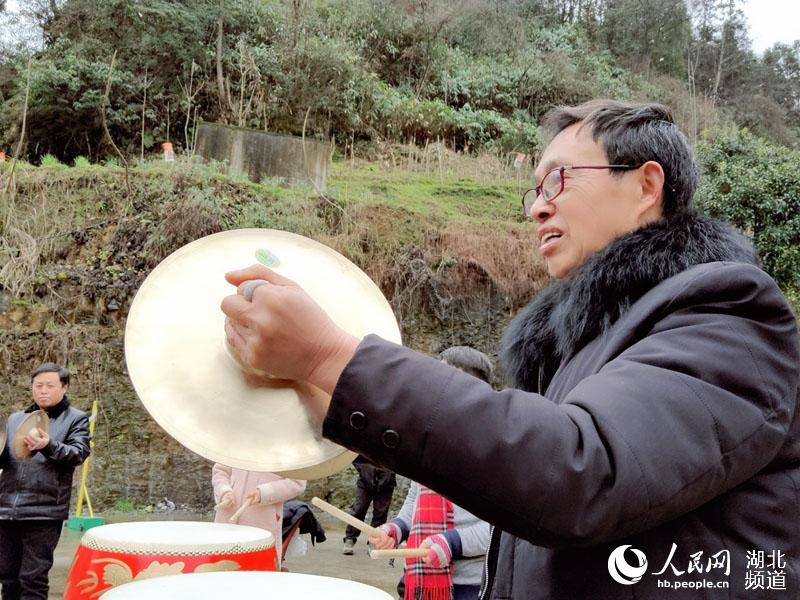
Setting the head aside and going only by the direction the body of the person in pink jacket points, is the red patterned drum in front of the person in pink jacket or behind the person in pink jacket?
in front

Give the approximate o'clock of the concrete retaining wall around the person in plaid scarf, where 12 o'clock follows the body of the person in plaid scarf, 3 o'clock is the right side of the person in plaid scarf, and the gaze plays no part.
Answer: The concrete retaining wall is roughly at 4 o'clock from the person in plaid scarf.

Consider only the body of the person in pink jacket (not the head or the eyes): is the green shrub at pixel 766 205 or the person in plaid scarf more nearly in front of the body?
the person in plaid scarf

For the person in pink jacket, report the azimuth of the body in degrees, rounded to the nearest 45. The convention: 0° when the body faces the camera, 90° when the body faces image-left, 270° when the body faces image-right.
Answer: approximately 45°

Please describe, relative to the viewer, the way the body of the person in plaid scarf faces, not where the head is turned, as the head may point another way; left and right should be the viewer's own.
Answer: facing the viewer and to the left of the viewer

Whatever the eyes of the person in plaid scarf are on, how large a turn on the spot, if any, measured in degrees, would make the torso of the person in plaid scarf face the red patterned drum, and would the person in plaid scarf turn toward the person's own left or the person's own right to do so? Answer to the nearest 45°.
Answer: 0° — they already face it

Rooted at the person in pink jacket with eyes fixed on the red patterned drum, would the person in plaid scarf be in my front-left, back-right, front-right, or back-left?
front-left

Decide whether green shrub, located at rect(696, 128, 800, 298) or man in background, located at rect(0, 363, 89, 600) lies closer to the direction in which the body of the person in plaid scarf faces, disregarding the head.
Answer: the man in background

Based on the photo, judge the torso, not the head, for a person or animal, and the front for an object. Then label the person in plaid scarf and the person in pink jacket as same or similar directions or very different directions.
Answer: same or similar directions

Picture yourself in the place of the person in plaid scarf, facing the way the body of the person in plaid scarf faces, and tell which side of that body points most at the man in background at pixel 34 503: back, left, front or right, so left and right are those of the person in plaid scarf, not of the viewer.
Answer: right

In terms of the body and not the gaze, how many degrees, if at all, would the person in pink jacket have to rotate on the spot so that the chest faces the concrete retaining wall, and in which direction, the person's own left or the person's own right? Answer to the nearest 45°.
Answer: approximately 135° to the person's own right

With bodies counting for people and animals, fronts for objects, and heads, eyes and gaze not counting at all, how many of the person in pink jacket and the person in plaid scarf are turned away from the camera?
0

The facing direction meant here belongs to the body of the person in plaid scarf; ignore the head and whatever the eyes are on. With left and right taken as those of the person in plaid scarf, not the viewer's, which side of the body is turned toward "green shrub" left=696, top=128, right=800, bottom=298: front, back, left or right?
back
